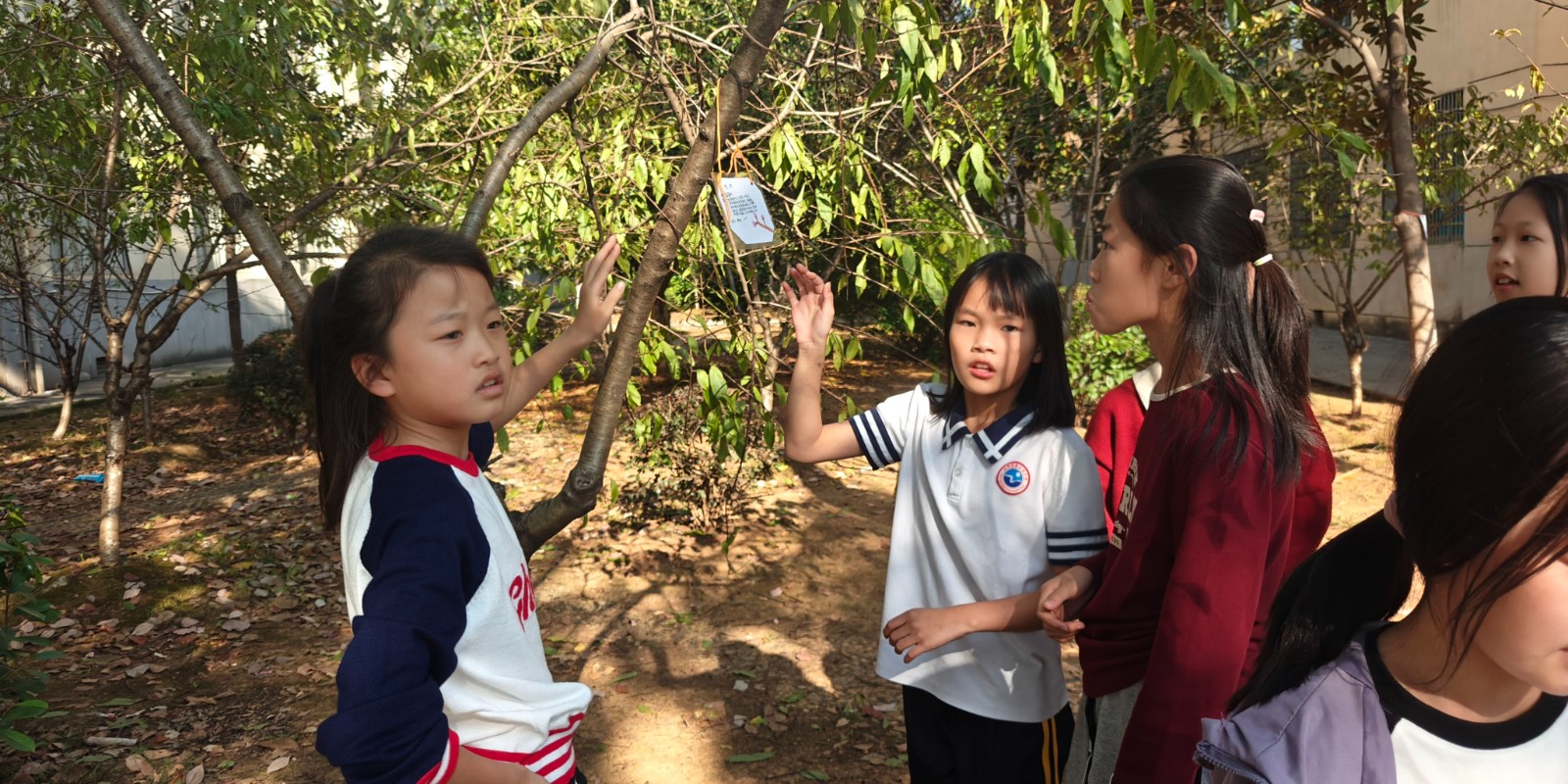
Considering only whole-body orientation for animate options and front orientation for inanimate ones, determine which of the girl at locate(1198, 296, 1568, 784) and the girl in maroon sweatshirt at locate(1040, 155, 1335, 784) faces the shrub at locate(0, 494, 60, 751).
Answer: the girl in maroon sweatshirt

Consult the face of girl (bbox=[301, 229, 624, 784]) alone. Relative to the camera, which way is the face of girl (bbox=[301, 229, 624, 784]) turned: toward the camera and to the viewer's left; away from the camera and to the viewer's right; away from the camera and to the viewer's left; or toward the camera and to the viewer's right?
toward the camera and to the viewer's right

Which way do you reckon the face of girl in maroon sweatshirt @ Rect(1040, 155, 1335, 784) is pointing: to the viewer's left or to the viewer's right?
to the viewer's left

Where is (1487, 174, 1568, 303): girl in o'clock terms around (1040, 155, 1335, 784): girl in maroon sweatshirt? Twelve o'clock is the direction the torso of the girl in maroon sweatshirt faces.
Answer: The girl is roughly at 4 o'clock from the girl in maroon sweatshirt.

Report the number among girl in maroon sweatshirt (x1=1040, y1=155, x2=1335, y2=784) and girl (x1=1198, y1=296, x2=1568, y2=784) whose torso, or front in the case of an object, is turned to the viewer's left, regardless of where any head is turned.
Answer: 1

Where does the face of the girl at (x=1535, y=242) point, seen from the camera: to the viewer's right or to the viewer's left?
to the viewer's left

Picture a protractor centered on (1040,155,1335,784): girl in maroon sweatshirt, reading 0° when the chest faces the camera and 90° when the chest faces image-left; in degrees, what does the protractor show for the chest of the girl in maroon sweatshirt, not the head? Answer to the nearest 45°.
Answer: approximately 90°

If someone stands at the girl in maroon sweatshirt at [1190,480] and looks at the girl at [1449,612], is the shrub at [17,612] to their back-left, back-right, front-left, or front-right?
back-right

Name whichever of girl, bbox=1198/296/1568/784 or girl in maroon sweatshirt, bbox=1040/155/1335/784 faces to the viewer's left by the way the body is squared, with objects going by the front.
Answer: the girl in maroon sweatshirt
